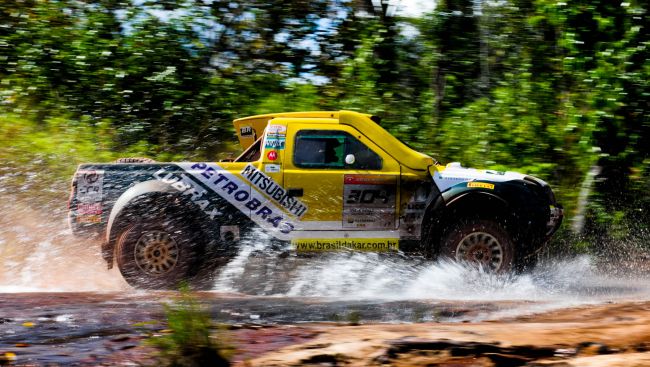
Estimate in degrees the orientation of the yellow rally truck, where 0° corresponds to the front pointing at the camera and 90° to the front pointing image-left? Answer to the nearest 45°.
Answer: approximately 270°

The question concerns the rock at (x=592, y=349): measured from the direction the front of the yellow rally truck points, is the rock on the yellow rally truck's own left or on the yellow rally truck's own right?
on the yellow rally truck's own right

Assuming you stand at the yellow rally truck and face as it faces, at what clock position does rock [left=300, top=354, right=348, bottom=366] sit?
The rock is roughly at 3 o'clock from the yellow rally truck.

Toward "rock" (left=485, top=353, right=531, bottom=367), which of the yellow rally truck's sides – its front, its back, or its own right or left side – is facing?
right
